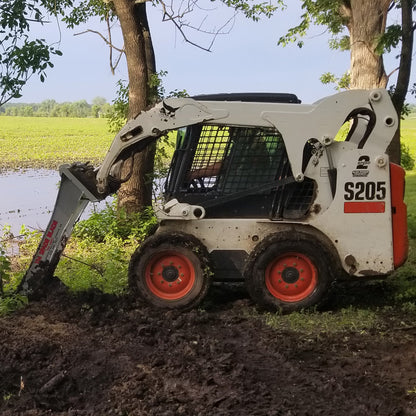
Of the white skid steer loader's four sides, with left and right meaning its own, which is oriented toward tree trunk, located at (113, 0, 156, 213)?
right

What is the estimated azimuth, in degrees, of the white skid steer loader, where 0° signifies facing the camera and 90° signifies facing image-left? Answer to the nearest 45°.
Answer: approximately 90°

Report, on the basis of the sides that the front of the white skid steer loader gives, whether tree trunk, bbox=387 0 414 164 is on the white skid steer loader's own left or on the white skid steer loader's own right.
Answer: on the white skid steer loader's own right

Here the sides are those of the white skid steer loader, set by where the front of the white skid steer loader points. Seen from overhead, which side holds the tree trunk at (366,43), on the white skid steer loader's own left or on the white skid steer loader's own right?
on the white skid steer loader's own right
